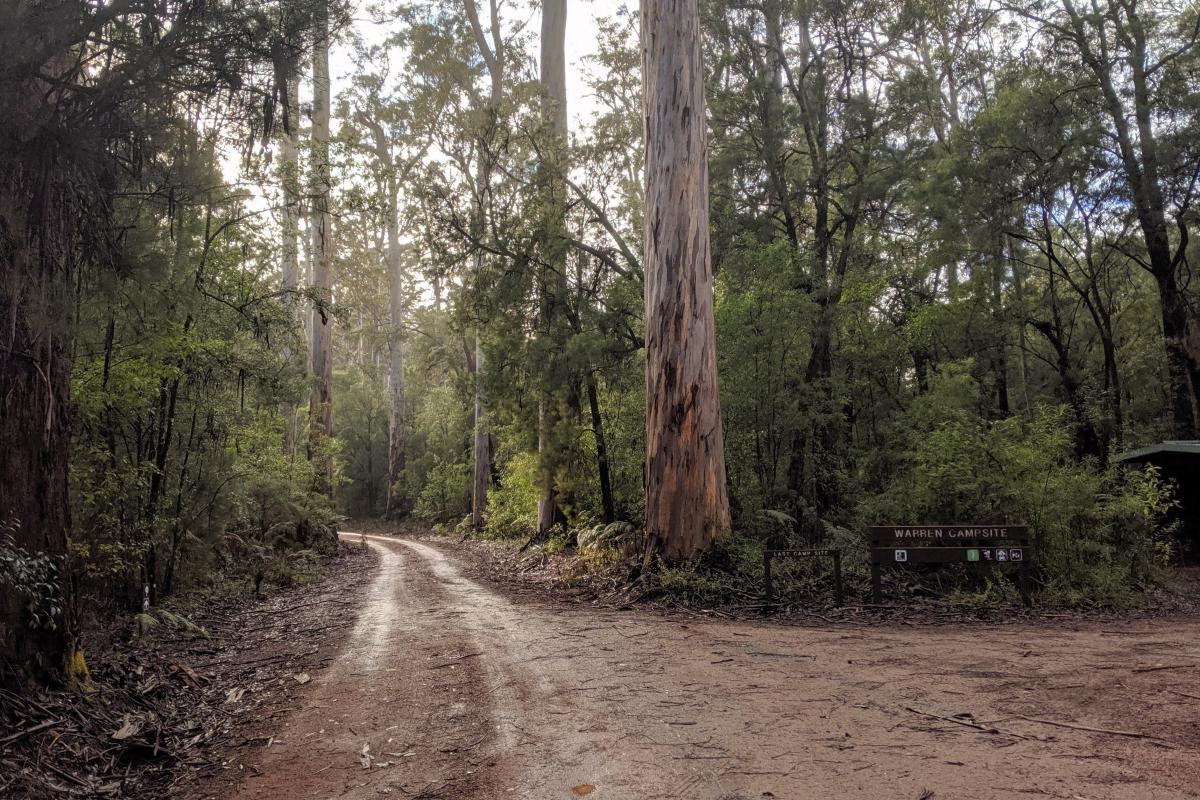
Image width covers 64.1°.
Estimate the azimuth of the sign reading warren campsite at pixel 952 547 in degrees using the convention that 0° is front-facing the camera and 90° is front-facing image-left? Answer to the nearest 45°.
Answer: approximately 0°

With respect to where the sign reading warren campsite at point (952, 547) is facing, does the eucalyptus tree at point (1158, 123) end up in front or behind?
behind

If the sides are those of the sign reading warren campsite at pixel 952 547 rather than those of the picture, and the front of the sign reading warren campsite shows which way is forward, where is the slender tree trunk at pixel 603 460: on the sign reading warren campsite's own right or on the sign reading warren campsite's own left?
on the sign reading warren campsite's own right

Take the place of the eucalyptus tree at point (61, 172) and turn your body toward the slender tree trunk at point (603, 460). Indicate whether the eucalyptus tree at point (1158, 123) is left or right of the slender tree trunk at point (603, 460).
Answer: right

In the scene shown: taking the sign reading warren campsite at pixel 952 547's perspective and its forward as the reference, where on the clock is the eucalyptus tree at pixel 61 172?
The eucalyptus tree is roughly at 1 o'clock from the sign reading warren campsite.

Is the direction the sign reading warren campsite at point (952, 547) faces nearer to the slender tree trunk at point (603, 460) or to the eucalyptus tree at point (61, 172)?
the eucalyptus tree
